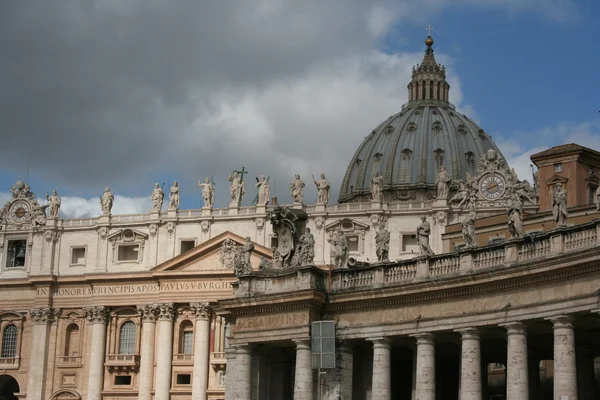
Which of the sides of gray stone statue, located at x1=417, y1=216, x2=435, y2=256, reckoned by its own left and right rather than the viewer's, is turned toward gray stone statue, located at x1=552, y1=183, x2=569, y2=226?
left

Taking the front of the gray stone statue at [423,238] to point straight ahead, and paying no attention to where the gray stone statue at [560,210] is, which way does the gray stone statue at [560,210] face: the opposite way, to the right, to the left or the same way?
the same way

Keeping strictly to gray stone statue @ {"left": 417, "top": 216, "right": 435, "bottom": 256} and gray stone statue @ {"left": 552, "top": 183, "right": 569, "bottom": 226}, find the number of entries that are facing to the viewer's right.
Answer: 0

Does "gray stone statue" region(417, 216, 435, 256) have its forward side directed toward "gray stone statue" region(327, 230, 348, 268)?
no

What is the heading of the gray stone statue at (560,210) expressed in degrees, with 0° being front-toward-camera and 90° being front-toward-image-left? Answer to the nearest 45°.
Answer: approximately 45°

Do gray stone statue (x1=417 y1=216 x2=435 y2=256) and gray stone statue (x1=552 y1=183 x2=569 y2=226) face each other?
no

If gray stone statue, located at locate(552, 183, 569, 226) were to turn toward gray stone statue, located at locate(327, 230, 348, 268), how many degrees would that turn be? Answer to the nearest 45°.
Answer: approximately 90° to its right

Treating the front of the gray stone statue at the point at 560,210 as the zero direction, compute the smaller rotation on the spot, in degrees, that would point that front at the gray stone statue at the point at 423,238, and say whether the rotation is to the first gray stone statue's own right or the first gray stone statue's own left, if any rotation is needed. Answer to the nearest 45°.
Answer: approximately 90° to the first gray stone statue's own right
